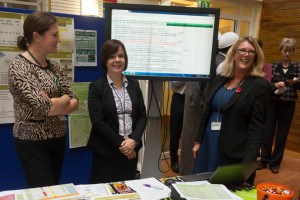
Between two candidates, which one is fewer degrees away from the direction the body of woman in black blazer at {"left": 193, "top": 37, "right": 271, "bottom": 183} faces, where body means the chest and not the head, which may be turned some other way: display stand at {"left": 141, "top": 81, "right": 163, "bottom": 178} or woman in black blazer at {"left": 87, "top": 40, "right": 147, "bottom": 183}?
the woman in black blazer

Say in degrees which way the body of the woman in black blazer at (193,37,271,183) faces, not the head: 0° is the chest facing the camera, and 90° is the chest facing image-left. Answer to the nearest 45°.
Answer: approximately 45°

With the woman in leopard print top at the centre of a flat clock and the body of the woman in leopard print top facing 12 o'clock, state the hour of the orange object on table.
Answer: The orange object on table is roughly at 12 o'clock from the woman in leopard print top.

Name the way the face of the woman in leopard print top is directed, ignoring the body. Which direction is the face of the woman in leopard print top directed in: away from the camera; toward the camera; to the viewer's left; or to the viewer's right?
to the viewer's right

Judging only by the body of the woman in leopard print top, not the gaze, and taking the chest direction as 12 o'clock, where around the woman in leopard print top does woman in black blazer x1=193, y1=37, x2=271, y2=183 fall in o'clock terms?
The woman in black blazer is roughly at 11 o'clock from the woman in leopard print top.

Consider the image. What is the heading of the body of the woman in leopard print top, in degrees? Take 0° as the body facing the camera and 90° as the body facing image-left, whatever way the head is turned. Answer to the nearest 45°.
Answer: approximately 315°

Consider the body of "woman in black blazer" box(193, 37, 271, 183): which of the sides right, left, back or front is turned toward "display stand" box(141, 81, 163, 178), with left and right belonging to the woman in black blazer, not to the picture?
right
